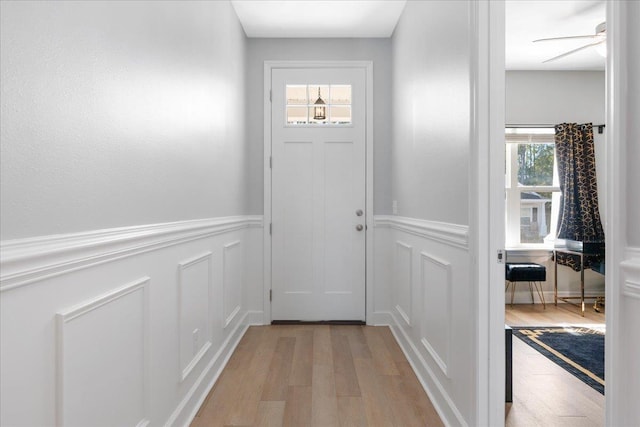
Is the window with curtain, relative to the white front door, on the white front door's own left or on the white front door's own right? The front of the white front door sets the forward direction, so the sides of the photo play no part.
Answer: on the white front door's own left

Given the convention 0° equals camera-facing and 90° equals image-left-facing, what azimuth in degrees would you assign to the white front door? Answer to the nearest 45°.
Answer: approximately 0°

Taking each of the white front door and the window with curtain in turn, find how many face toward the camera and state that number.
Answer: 2

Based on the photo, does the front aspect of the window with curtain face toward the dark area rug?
yes

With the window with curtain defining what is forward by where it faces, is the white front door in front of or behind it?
in front

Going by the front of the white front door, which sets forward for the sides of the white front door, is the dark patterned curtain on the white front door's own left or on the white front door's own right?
on the white front door's own left

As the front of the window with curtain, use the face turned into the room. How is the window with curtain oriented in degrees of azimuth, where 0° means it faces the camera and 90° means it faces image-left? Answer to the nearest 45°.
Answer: approximately 0°
